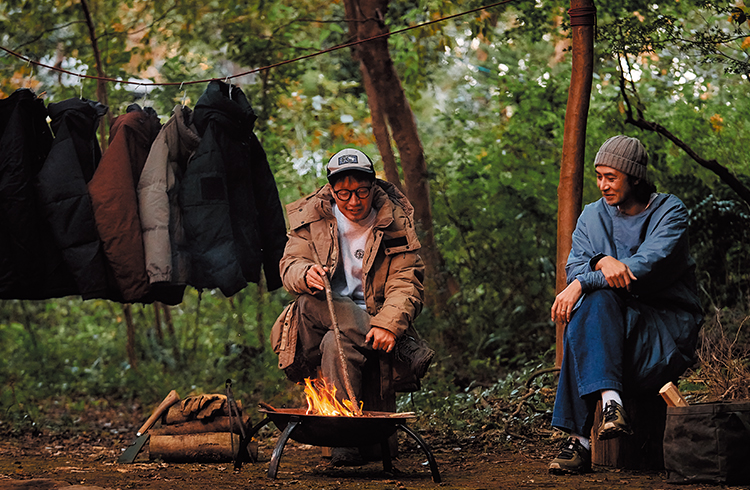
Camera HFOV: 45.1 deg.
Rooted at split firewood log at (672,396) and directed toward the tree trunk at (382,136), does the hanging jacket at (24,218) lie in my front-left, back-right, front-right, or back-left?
front-left

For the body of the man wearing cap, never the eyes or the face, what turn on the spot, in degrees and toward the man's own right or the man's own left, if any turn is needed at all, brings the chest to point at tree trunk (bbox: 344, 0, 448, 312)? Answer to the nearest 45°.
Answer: approximately 180°

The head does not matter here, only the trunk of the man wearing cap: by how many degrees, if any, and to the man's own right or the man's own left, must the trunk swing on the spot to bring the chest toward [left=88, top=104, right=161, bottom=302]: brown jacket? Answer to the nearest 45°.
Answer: approximately 135° to the man's own right

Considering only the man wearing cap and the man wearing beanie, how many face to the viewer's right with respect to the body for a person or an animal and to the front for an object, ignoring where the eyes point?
0

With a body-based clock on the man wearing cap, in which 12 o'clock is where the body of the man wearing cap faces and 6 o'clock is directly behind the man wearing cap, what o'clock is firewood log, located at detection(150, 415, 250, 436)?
The firewood log is roughly at 4 o'clock from the man wearing cap.

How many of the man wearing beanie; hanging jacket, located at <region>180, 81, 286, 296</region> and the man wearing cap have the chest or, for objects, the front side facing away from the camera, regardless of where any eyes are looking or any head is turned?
0

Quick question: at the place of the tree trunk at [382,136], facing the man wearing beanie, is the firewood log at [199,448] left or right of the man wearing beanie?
right

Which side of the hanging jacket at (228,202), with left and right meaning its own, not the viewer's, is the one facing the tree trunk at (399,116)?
left

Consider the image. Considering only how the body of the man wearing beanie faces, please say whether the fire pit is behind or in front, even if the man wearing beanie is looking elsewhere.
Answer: in front

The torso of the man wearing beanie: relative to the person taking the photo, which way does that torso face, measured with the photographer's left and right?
facing the viewer and to the left of the viewer

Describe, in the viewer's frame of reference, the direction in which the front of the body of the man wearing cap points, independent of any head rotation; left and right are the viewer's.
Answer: facing the viewer

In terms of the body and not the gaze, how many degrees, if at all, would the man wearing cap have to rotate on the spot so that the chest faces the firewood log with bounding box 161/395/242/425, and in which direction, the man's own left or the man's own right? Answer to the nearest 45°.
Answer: approximately 135° to the man's own right

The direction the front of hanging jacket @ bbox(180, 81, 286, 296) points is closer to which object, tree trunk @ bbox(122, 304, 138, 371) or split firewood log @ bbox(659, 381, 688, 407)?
the split firewood log

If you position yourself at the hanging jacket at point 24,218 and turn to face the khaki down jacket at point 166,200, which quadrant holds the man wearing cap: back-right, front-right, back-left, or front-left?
front-right

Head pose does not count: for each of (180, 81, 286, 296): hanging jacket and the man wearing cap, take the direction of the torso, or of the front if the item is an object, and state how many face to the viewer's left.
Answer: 0

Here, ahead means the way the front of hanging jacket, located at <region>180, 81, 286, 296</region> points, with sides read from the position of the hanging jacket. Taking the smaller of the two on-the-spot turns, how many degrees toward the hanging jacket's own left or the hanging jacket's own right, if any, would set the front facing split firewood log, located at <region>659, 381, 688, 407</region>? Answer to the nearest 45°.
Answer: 0° — it already faces it

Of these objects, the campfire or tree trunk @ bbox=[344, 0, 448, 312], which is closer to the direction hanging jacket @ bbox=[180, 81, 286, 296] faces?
the campfire
